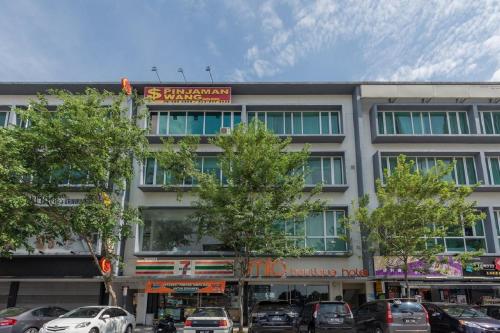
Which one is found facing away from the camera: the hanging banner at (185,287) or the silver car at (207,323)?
the silver car

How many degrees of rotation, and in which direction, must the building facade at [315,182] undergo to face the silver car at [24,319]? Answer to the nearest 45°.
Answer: approximately 45° to its right

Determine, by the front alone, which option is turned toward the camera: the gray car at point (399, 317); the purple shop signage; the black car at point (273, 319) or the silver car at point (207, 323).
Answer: the purple shop signage

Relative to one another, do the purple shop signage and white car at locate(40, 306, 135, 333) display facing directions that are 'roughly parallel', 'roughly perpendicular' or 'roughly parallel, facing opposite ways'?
roughly parallel

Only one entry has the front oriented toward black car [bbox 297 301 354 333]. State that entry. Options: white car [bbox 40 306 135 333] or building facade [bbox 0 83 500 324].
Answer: the building facade

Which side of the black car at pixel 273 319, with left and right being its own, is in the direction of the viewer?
back

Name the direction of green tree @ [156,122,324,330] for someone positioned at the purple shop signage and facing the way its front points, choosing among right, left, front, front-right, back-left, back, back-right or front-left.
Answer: front-right

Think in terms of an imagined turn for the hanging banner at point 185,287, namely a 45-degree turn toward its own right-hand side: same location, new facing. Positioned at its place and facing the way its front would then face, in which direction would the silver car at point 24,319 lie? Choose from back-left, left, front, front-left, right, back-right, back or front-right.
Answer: front

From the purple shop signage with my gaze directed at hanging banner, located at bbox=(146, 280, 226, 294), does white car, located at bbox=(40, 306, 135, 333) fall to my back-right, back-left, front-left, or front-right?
front-left

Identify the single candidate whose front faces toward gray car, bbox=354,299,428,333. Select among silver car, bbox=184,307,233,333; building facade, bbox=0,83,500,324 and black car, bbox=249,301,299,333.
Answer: the building facade

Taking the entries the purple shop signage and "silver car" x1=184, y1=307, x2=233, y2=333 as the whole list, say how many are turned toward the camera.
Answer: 1

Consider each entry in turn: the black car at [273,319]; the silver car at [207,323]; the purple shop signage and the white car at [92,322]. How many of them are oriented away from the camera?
2

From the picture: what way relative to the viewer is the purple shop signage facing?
toward the camera

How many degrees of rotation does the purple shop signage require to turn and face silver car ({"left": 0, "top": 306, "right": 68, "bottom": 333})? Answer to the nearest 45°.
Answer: approximately 45° to its right

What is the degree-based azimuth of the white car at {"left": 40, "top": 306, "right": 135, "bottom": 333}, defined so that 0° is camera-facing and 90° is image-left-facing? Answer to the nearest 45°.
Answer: approximately 45°

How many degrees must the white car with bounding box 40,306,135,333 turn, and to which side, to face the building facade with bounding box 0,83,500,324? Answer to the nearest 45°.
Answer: approximately 135° to its left

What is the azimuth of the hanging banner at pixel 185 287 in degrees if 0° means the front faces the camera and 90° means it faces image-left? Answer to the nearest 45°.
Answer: approximately 0°

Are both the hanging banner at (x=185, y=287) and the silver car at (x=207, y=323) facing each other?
yes

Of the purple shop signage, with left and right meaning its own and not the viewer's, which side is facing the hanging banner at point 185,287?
right

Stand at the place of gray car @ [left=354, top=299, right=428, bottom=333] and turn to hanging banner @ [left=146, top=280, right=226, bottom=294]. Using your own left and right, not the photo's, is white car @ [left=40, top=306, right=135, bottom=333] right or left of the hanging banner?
left

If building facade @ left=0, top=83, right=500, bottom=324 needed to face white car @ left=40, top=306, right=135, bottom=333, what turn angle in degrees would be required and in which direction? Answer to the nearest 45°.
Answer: approximately 45° to its right
